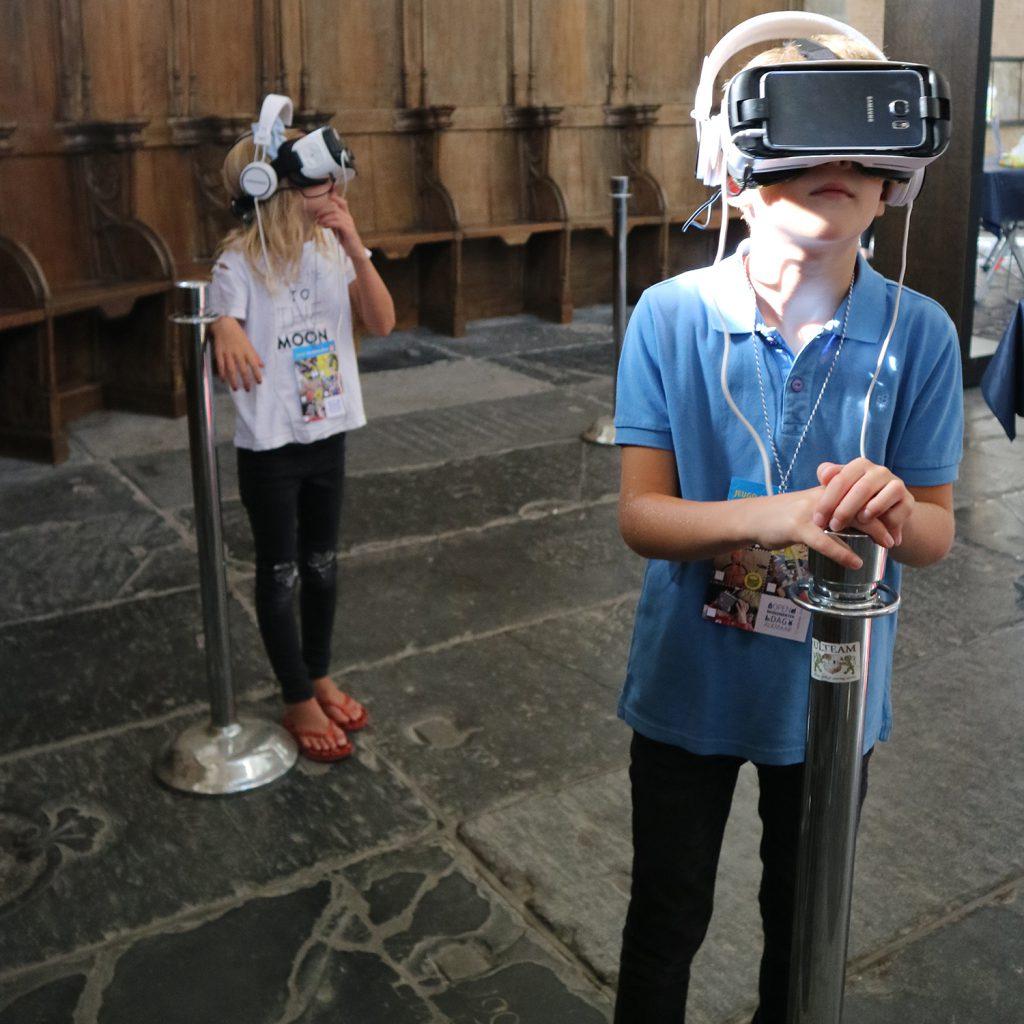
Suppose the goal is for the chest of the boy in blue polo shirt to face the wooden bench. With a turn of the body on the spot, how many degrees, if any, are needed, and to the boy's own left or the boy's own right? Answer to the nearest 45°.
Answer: approximately 135° to the boy's own right

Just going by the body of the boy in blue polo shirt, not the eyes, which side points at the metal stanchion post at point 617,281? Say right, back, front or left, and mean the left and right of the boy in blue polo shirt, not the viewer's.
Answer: back

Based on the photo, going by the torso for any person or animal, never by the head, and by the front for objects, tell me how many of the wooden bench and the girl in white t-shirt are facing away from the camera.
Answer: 0

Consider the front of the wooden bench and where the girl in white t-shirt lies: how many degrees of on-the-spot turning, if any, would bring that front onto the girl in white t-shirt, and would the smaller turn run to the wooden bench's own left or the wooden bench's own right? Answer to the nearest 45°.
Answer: approximately 45° to the wooden bench's own right

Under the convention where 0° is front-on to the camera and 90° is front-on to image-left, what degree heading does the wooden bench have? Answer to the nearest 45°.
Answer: approximately 315°

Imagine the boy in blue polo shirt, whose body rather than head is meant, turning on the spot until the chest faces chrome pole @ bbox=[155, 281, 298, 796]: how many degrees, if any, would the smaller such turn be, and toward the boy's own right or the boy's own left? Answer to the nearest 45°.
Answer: approximately 135° to the boy's own right

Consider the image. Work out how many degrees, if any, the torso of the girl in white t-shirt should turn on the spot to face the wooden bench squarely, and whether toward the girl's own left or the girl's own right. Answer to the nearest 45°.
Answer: approximately 135° to the girl's own left

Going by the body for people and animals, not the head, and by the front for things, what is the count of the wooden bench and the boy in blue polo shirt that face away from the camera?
0

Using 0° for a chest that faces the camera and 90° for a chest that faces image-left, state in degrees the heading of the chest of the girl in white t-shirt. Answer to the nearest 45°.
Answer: approximately 315°
